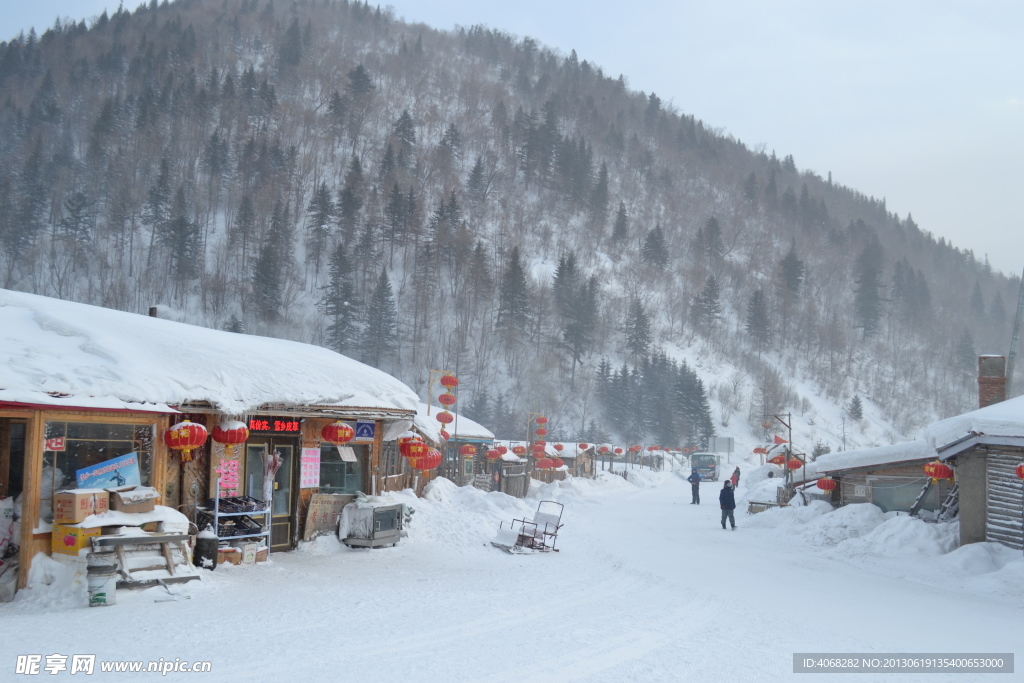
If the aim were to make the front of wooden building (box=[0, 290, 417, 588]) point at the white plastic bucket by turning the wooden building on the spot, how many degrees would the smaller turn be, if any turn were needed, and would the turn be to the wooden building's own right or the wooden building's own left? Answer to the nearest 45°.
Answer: approximately 45° to the wooden building's own right

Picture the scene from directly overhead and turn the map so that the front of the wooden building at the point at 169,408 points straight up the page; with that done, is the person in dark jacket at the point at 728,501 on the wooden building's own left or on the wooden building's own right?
on the wooden building's own left

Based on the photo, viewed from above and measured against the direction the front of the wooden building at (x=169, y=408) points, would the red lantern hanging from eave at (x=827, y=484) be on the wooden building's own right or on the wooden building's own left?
on the wooden building's own left

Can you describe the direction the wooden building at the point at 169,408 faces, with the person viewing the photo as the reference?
facing the viewer and to the right of the viewer

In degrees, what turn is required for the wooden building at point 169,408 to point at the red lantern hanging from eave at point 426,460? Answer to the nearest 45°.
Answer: approximately 90° to its left

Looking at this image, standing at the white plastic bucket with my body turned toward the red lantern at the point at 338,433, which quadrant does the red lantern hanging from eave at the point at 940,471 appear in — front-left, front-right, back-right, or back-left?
front-right
